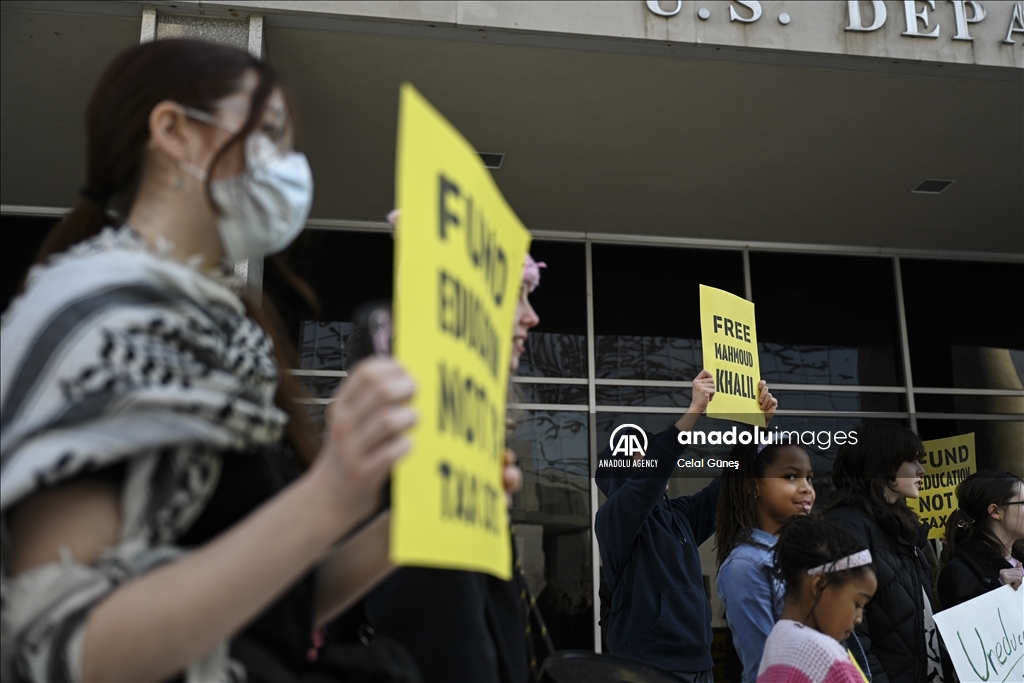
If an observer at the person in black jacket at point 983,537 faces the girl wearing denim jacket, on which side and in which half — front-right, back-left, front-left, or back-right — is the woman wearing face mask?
front-left

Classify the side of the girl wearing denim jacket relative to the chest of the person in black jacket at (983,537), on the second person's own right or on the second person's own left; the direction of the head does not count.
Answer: on the second person's own right

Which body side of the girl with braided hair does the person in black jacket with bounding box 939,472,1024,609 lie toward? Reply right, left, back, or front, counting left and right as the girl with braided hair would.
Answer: front

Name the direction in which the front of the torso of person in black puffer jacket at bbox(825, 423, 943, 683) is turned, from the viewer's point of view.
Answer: to the viewer's right

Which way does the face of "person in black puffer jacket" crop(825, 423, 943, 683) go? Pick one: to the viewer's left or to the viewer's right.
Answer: to the viewer's right

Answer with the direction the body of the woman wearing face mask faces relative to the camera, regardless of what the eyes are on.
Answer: to the viewer's right

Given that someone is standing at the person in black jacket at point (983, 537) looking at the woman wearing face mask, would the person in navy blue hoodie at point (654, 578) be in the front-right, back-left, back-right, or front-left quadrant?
front-right

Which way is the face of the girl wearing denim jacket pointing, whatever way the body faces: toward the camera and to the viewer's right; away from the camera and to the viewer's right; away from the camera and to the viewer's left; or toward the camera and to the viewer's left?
toward the camera and to the viewer's right
